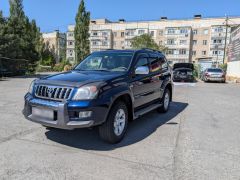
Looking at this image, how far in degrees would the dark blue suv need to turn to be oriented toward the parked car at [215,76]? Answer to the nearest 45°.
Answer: approximately 180°

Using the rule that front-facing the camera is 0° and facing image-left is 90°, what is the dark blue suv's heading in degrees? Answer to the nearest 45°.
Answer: approximately 45°

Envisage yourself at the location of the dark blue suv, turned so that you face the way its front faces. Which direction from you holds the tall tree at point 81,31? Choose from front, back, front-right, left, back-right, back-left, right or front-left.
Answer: back-right

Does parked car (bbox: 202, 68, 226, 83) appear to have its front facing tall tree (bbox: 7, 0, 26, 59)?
no

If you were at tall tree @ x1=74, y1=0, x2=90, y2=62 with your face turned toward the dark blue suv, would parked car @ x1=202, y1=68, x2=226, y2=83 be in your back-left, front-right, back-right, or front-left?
front-left

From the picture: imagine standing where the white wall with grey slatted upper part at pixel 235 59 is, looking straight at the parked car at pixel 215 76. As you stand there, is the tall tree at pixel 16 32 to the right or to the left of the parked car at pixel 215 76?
right

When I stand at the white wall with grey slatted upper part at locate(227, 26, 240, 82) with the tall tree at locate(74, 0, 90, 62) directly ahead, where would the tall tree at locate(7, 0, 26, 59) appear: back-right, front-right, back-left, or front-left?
front-left
